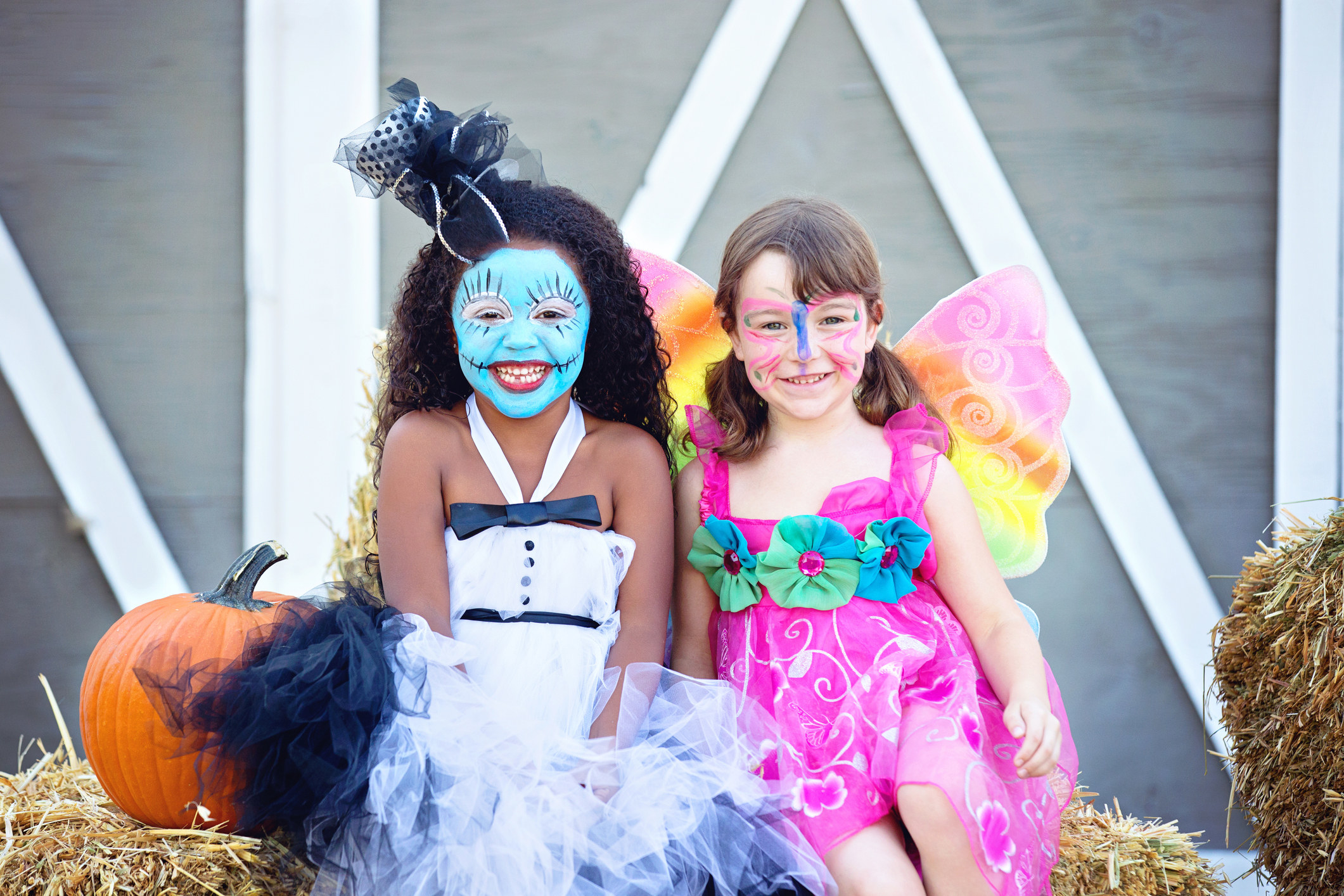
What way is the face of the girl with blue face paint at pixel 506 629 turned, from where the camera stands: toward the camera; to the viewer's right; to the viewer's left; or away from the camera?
toward the camera

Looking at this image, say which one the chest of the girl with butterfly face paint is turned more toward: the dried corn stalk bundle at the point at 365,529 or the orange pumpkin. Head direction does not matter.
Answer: the orange pumpkin

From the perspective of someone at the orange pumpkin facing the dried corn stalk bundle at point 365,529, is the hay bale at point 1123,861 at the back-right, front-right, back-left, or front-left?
front-right

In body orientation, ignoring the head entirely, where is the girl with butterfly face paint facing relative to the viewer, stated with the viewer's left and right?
facing the viewer

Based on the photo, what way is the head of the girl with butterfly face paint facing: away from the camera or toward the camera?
toward the camera

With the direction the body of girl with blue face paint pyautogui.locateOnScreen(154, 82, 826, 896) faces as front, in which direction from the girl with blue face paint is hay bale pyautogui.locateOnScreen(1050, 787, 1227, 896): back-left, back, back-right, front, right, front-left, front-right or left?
left

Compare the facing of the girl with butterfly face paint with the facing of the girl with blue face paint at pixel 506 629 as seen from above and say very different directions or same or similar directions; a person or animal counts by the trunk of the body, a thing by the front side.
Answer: same or similar directions

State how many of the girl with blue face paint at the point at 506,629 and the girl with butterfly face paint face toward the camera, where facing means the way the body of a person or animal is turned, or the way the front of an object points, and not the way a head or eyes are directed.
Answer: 2
